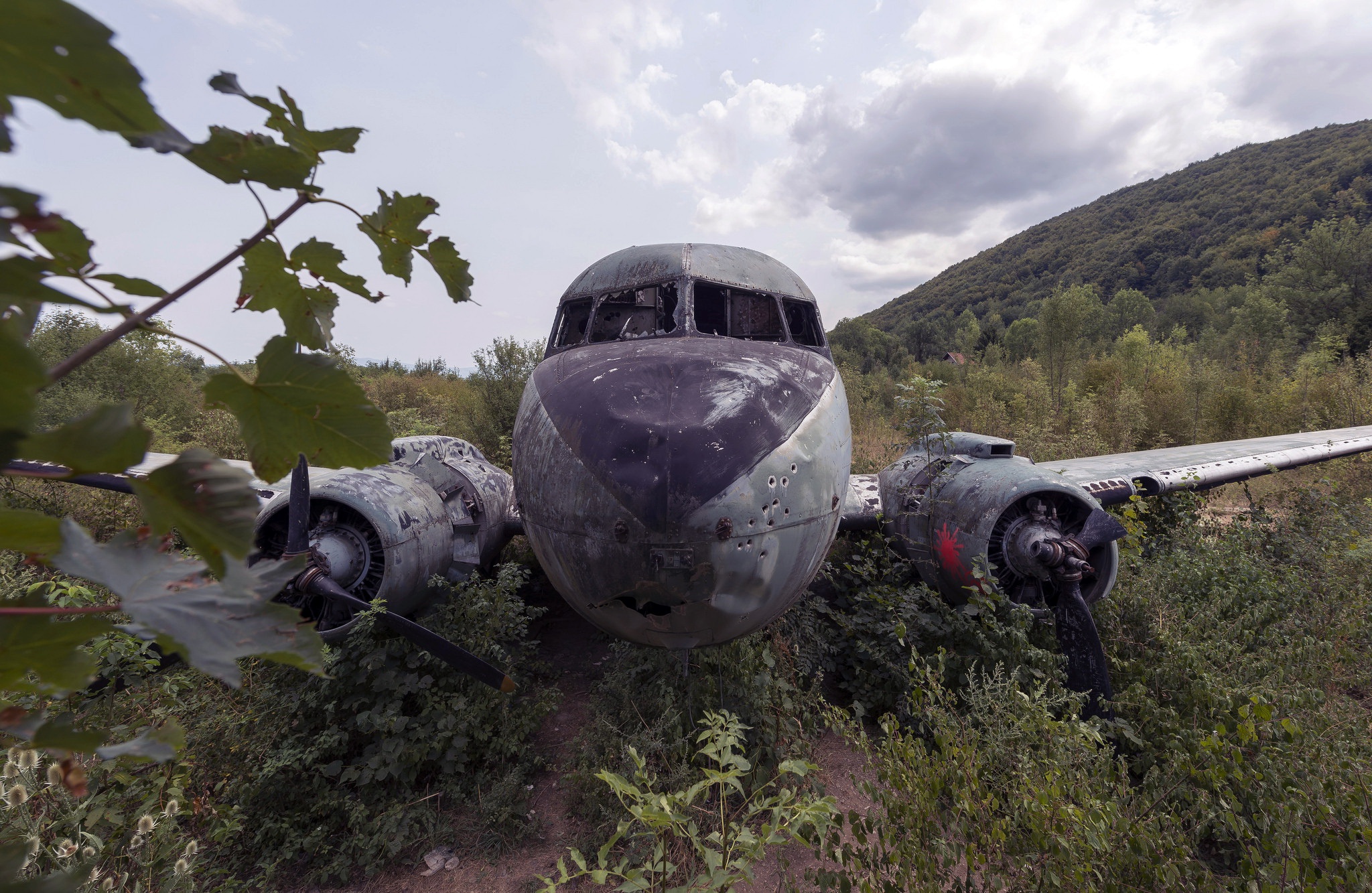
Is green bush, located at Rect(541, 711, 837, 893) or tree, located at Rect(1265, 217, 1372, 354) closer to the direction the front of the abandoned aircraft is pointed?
the green bush

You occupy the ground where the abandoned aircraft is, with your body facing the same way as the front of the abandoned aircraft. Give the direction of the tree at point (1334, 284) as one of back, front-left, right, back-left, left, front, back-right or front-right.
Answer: back-left

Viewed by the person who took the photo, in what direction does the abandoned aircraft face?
facing the viewer

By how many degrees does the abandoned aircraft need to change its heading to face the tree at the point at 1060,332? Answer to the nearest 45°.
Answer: approximately 135° to its left

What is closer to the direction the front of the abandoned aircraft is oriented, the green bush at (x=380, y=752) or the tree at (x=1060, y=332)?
the green bush

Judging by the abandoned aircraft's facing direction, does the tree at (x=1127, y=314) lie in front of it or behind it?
behind

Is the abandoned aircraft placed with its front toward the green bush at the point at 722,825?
yes

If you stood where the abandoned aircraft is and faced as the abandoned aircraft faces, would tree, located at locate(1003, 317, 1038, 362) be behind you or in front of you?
behind

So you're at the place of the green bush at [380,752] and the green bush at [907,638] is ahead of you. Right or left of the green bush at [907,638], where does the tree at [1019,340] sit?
left
